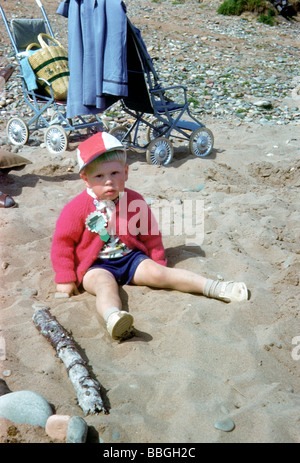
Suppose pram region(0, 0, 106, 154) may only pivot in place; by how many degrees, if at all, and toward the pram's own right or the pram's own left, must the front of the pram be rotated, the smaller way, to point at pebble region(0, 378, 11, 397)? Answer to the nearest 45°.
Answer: approximately 45° to the pram's own right

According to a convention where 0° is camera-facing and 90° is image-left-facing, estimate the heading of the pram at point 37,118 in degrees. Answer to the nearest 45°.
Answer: approximately 315°
